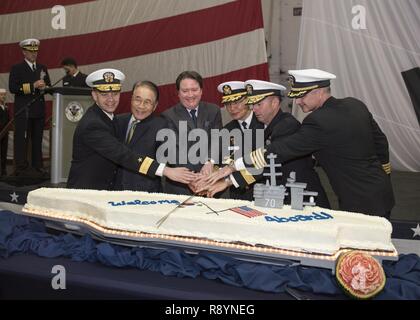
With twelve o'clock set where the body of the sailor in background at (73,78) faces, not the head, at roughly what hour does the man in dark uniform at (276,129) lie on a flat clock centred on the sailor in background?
The man in dark uniform is roughly at 10 o'clock from the sailor in background.

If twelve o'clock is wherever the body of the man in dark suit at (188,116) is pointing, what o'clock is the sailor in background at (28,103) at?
The sailor in background is roughly at 5 o'clock from the man in dark suit.

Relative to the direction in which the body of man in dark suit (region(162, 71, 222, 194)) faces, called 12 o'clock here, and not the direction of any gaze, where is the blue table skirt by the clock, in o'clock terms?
The blue table skirt is roughly at 12 o'clock from the man in dark suit.

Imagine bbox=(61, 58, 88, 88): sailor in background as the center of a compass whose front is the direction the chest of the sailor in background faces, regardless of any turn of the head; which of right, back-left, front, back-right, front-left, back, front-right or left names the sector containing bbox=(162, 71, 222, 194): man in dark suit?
front-left

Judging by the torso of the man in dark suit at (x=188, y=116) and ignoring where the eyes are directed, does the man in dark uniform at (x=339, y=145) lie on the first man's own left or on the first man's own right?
on the first man's own left

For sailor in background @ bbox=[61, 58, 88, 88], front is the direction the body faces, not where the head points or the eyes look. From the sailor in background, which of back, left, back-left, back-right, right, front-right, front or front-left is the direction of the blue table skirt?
front-left

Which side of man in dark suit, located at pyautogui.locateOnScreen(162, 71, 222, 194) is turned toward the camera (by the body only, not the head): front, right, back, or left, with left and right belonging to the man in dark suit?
front

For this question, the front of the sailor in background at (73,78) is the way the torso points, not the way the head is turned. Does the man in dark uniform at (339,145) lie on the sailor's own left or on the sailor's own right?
on the sailor's own left

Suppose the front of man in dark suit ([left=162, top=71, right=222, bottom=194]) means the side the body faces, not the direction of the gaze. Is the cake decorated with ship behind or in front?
in front
